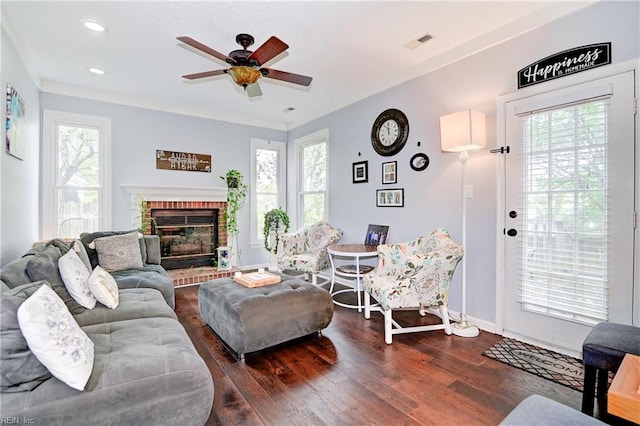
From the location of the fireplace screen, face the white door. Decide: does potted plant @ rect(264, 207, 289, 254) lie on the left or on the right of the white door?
left

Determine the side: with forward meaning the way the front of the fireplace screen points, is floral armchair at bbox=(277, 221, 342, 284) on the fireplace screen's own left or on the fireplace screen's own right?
on the fireplace screen's own left

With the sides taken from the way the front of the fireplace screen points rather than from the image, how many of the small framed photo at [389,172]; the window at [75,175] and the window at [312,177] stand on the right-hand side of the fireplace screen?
1

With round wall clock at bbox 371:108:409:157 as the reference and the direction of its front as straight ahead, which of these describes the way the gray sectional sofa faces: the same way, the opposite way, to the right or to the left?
the opposite way

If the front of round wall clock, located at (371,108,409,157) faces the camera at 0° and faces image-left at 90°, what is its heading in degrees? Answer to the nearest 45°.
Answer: approximately 45°

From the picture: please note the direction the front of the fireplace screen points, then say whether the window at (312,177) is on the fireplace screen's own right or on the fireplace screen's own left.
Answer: on the fireplace screen's own left

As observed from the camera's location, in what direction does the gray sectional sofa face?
facing to the right of the viewer

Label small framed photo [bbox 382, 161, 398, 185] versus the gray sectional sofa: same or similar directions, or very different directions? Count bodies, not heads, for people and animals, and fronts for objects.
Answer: very different directions

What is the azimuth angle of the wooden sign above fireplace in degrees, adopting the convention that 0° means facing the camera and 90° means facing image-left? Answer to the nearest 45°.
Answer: approximately 0°

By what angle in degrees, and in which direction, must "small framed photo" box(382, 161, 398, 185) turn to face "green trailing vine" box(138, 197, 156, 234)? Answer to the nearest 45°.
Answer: approximately 45° to its right

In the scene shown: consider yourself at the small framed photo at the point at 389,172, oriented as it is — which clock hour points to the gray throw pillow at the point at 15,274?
The gray throw pillow is roughly at 12 o'clock from the small framed photo.
